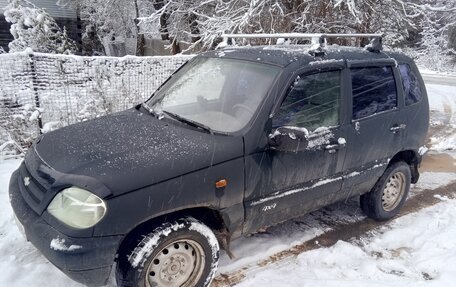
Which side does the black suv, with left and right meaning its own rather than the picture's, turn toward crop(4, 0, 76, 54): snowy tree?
right

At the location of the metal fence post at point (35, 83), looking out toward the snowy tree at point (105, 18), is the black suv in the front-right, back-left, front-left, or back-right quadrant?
back-right

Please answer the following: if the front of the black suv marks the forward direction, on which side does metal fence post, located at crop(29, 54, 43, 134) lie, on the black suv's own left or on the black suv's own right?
on the black suv's own right

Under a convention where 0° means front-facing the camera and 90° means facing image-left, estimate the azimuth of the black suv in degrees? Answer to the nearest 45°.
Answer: approximately 45°

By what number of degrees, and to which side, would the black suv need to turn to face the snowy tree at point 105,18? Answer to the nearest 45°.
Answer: approximately 135° to its right

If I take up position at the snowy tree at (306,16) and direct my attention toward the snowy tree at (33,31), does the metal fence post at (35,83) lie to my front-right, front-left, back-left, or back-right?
front-left

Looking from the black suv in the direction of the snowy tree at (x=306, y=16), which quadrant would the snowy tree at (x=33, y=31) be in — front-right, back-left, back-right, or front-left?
front-left

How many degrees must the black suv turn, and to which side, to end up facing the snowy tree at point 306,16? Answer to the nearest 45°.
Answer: approximately 135° to its right

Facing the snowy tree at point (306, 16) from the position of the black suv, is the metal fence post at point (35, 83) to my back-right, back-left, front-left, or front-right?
front-left

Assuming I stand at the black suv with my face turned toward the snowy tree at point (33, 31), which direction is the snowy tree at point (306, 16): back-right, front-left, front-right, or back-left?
front-right
